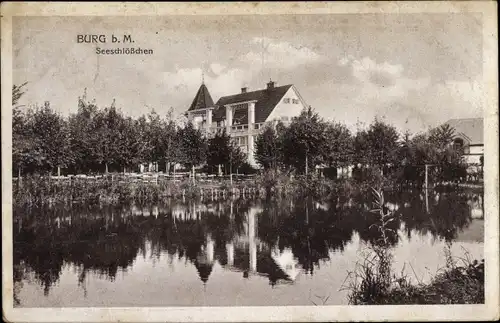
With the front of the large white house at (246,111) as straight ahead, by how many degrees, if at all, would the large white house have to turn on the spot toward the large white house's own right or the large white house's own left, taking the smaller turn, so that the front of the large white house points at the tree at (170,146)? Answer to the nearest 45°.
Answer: approximately 90° to the large white house's own right

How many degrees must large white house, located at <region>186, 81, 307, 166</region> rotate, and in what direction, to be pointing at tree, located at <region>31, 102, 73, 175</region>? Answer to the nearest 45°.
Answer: approximately 45° to its right

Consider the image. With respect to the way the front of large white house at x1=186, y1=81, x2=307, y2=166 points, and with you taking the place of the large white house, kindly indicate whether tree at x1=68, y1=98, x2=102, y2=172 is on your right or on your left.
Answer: on your right

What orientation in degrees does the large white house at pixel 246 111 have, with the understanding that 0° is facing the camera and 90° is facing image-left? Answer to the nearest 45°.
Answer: approximately 45°

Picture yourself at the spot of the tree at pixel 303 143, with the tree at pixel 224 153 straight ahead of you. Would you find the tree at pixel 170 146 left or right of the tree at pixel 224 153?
right
